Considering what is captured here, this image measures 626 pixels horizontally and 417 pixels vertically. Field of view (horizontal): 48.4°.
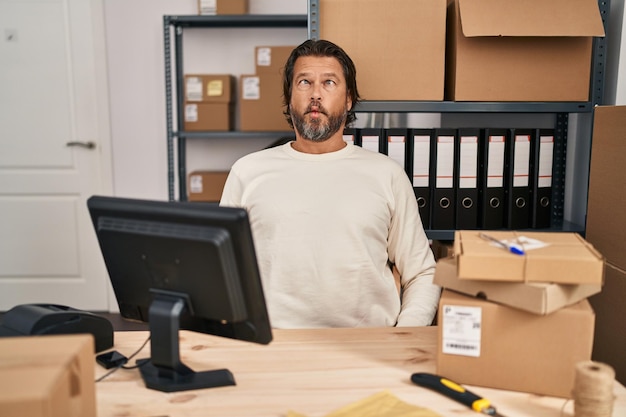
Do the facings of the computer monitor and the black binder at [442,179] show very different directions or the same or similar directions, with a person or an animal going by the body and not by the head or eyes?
very different directions

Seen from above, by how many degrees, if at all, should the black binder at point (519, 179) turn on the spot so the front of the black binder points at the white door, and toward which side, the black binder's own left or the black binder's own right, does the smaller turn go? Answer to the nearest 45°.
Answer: approximately 90° to the black binder's own right

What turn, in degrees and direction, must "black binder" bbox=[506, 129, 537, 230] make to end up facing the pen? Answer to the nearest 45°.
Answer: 0° — it already faces it

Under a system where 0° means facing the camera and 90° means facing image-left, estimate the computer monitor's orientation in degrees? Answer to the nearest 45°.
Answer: approximately 225°

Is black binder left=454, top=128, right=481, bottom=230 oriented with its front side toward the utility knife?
yes
